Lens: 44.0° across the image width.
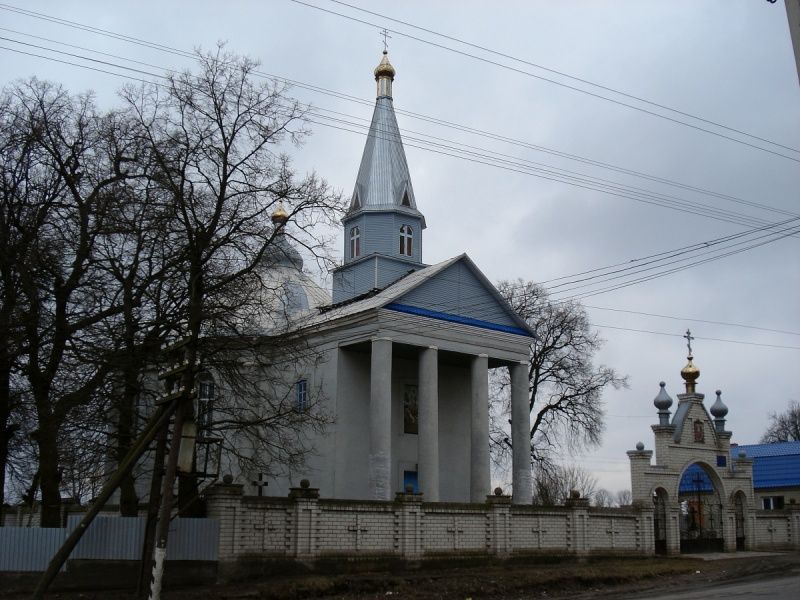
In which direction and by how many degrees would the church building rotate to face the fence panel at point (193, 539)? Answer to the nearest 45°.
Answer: approximately 90° to its right

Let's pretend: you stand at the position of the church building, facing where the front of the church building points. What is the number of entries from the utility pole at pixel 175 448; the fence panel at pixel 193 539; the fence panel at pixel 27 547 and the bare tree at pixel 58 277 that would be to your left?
0

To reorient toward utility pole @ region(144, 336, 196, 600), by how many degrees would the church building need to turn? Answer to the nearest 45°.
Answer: approximately 45° to its right

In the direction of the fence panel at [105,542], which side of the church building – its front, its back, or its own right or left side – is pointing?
right

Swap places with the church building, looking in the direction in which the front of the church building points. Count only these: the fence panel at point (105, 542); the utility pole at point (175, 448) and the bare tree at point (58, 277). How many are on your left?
0

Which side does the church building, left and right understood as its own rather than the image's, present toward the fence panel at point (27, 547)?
right

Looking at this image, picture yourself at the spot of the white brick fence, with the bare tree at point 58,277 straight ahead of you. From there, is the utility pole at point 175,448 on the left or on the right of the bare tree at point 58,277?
left

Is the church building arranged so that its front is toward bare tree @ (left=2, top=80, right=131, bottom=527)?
no
